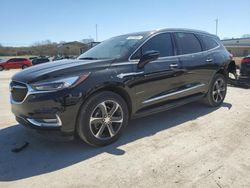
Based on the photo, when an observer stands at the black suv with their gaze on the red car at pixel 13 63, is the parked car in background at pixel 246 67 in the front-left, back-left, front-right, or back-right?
front-right

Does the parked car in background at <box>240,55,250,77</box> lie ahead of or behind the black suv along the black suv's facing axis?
behind

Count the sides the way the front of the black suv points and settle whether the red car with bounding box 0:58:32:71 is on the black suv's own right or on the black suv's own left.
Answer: on the black suv's own right

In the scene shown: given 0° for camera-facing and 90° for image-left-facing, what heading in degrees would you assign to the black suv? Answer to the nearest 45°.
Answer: approximately 45°
